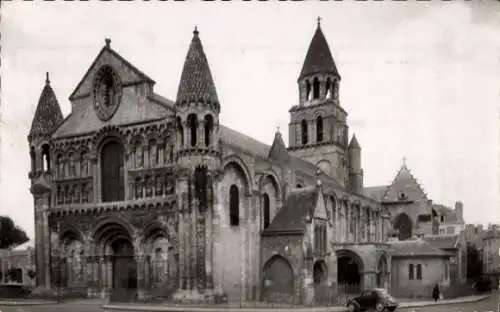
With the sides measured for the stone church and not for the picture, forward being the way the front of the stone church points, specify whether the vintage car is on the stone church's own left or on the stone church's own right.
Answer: on the stone church's own left

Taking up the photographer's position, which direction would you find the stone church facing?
facing the viewer and to the left of the viewer
